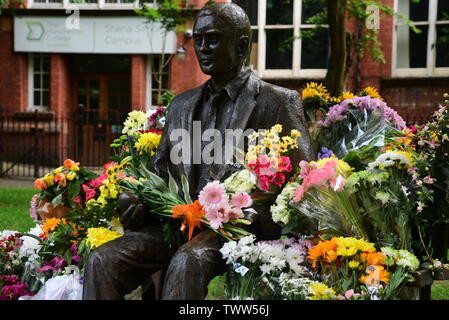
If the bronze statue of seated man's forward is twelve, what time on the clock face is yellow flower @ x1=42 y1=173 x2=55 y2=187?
The yellow flower is roughly at 3 o'clock from the bronze statue of seated man.

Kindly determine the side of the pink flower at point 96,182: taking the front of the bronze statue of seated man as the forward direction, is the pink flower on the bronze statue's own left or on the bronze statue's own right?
on the bronze statue's own right

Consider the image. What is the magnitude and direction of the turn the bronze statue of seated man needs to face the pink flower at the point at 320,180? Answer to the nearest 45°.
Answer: approximately 90° to its left

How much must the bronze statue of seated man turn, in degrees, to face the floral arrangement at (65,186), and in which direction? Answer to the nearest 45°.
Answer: approximately 90° to its right

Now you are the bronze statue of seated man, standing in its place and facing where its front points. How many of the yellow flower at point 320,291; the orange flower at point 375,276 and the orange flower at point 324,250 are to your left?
3

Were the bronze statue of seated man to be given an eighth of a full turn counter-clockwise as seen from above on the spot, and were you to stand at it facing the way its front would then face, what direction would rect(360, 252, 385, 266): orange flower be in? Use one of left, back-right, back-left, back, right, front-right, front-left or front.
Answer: front-left

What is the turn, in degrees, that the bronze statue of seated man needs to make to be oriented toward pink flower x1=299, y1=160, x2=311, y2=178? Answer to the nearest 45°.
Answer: approximately 90° to its left

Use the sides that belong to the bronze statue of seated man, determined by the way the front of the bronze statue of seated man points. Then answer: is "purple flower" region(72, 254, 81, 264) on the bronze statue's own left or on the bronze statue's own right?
on the bronze statue's own right

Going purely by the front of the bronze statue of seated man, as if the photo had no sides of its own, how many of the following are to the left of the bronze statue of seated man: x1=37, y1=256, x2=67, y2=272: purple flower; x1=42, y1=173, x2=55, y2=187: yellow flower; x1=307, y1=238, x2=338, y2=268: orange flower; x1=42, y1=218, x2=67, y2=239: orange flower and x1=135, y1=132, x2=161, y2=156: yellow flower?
1

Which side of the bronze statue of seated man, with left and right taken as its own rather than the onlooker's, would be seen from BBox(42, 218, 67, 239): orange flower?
right

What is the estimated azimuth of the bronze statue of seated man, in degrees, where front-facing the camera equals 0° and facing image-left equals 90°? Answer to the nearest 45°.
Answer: approximately 45°

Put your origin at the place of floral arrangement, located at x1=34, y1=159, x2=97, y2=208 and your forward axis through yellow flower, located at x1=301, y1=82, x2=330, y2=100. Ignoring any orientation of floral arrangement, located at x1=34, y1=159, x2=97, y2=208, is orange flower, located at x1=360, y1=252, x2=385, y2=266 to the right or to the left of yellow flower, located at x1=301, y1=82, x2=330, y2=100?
right

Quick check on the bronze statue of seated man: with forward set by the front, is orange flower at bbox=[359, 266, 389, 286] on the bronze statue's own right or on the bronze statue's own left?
on the bronze statue's own left

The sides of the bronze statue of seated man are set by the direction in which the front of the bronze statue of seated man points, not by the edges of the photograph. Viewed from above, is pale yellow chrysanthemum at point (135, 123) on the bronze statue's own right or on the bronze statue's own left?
on the bronze statue's own right

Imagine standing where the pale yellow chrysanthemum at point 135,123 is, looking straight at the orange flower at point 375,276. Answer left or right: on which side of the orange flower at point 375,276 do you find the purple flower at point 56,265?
right

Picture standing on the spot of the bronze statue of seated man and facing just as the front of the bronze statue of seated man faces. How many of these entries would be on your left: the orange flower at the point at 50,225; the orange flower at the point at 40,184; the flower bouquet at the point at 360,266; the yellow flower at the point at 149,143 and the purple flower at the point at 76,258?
1

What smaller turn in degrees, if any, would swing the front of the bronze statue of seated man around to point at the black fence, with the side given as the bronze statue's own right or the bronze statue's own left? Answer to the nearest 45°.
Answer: approximately 135° to the bronze statue's own right
